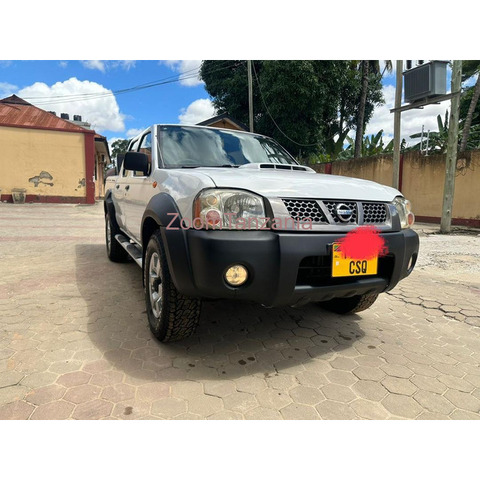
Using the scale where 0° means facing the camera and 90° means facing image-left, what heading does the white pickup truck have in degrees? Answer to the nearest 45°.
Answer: approximately 315°

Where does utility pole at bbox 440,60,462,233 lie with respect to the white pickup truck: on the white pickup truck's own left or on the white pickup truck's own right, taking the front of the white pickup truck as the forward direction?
on the white pickup truck's own left

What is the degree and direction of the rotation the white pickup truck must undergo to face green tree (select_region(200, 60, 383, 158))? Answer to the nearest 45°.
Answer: approximately 135° to its left

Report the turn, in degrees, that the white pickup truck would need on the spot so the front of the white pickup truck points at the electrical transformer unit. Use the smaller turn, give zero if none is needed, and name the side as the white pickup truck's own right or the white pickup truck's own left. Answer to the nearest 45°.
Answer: approximately 90° to the white pickup truck's own left

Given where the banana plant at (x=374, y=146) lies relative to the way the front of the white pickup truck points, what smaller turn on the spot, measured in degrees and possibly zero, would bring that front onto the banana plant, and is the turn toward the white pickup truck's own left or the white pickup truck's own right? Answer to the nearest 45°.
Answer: approximately 135° to the white pickup truck's own left
